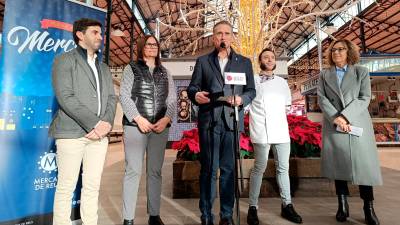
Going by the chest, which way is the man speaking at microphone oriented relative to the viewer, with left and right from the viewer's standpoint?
facing the viewer

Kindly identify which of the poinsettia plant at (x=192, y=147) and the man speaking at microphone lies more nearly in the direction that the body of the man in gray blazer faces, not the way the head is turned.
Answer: the man speaking at microphone

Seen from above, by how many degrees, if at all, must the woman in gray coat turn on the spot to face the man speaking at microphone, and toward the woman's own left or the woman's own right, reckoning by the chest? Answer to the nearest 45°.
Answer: approximately 45° to the woman's own right

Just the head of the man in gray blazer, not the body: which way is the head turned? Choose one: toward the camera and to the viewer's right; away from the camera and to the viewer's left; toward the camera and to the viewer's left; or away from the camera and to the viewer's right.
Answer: toward the camera and to the viewer's right

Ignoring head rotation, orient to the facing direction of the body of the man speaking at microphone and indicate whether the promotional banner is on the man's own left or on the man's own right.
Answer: on the man's own right

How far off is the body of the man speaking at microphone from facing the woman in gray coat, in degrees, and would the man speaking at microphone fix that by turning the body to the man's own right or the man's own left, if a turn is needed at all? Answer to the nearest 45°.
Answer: approximately 90° to the man's own left

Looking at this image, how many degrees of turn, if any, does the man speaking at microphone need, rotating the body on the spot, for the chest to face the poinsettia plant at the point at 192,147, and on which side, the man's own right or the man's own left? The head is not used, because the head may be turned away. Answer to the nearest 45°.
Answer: approximately 180°

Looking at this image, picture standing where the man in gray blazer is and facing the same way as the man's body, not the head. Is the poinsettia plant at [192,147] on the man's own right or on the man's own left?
on the man's own left

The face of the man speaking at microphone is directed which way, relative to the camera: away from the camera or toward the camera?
toward the camera

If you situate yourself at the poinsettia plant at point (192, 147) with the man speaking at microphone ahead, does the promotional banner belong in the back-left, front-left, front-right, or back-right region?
front-right

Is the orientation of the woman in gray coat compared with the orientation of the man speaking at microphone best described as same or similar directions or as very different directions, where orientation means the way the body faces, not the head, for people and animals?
same or similar directions

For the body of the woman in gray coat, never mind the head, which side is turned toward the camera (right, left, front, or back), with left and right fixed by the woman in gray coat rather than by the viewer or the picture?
front

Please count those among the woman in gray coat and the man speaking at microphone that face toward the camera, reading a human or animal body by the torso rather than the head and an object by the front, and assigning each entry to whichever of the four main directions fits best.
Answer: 2
